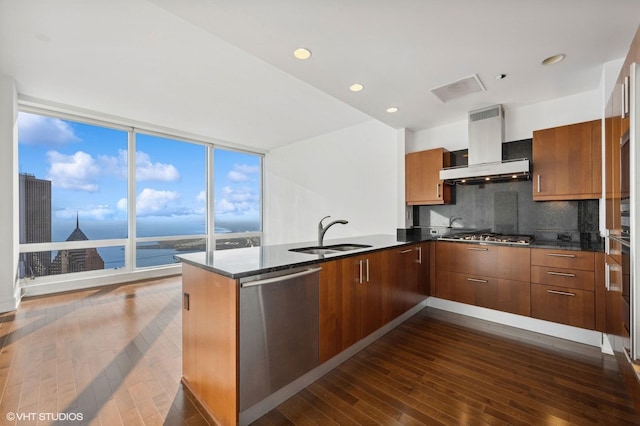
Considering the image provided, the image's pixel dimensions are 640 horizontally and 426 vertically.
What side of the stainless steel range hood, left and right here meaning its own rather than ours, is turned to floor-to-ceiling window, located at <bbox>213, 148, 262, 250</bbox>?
right

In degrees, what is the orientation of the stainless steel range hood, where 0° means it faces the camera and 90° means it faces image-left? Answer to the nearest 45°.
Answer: approximately 0°

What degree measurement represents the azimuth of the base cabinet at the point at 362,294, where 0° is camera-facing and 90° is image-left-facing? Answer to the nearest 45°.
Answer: approximately 315°

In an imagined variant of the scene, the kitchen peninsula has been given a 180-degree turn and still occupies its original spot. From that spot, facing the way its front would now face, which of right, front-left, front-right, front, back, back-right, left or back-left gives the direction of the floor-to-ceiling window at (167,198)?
front

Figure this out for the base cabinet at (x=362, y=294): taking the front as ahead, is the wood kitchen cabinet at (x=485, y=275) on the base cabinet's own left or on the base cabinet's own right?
on the base cabinet's own left

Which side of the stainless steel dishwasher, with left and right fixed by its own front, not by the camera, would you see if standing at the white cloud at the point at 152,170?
back

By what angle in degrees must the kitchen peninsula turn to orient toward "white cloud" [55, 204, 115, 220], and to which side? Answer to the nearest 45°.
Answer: approximately 180°
